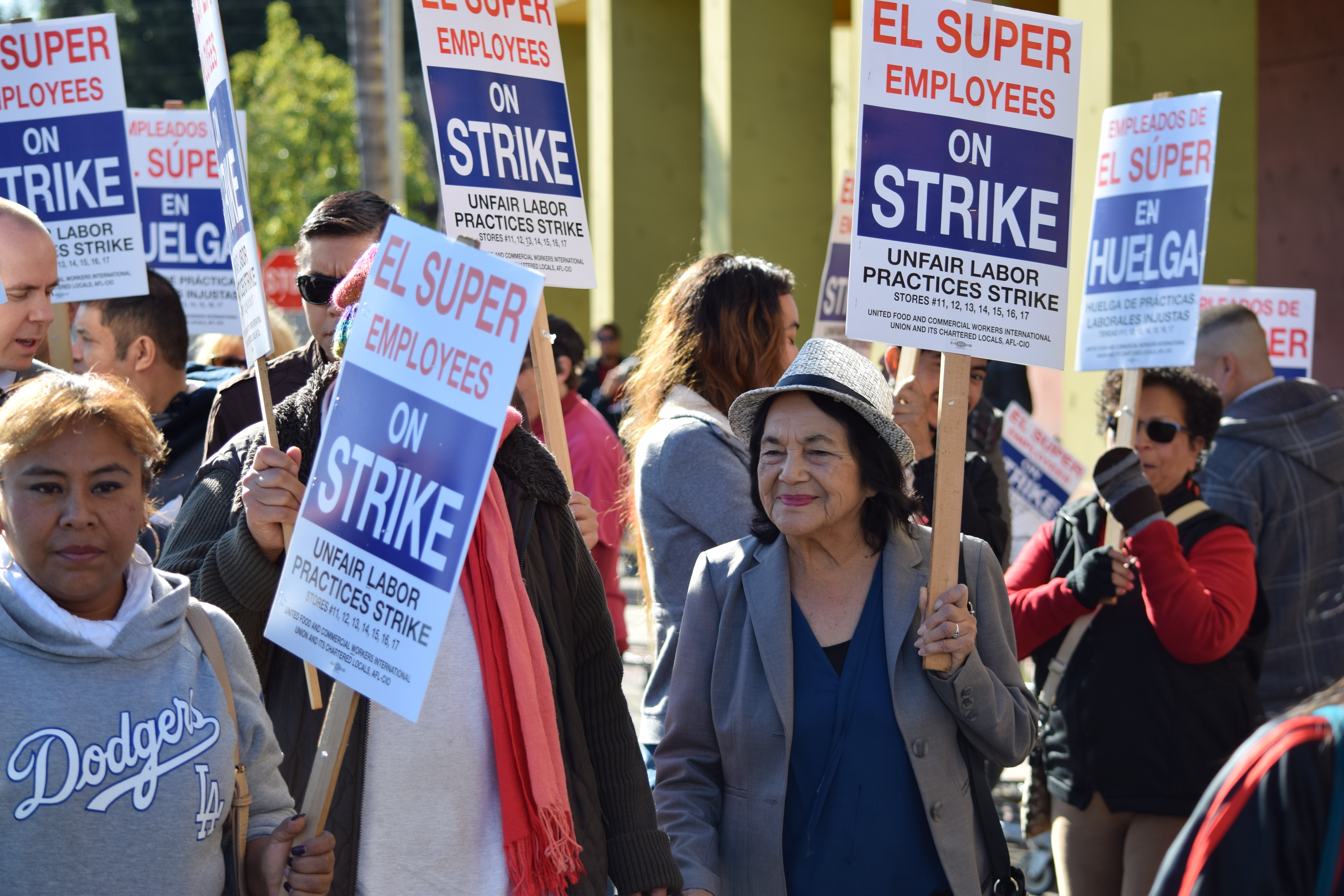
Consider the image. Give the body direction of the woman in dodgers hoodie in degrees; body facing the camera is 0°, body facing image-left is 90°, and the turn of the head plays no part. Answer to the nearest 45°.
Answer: approximately 0°

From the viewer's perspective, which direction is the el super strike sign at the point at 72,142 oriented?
toward the camera

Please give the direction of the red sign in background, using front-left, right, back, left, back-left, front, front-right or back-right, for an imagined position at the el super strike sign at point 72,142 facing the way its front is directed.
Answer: back

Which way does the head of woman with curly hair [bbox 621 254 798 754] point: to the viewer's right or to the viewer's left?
to the viewer's right

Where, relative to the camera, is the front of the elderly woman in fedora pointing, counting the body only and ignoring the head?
toward the camera

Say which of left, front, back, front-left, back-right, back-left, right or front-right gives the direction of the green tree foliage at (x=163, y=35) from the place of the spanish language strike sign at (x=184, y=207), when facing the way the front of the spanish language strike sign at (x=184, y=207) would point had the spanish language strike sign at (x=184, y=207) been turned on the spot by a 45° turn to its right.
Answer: back-right

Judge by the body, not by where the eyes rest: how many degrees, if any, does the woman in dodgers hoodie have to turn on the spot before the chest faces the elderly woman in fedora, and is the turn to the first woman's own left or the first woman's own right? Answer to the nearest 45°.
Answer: approximately 90° to the first woman's own left

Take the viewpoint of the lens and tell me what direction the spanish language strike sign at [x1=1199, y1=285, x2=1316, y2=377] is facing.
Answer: facing the viewer

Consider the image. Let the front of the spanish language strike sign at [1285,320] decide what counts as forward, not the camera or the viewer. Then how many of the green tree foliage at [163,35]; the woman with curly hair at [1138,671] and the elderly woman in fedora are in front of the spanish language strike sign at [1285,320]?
2

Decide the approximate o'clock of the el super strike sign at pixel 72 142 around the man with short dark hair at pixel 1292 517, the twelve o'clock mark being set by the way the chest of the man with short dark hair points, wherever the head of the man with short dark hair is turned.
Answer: The el super strike sign is roughly at 10 o'clock from the man with short dark hair.

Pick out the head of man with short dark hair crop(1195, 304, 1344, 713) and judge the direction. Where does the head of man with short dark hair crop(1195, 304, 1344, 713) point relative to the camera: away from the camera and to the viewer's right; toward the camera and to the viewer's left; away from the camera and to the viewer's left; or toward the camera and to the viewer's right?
away from the camera and to the viewer's left

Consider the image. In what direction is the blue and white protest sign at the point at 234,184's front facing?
to the viewer's left

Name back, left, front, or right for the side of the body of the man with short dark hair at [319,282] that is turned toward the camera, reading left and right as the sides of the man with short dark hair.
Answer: front

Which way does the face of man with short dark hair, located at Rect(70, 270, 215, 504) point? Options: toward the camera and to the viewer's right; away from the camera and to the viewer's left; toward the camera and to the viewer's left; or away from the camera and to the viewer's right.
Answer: toward the camera and to the viewer's left

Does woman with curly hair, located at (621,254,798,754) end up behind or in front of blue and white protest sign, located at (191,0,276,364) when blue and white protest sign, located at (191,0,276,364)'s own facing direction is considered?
behind

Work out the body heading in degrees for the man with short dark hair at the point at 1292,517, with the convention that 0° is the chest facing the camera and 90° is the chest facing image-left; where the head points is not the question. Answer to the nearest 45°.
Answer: approximately 135°

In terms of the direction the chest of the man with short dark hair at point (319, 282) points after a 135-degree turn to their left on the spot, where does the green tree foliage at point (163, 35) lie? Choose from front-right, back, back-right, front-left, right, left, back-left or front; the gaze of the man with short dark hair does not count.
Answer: front-left

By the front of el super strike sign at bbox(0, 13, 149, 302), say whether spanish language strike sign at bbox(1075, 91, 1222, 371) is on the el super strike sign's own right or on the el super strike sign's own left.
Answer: on the el super strike sign's own left
